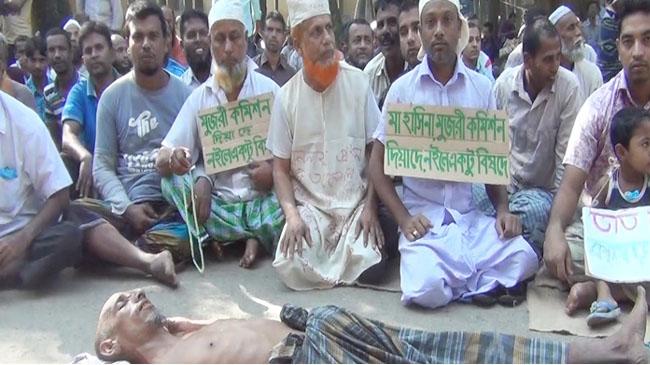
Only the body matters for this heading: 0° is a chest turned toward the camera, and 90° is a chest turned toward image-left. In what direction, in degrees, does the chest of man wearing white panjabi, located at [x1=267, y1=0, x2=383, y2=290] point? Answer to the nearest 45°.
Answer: approximately 0°

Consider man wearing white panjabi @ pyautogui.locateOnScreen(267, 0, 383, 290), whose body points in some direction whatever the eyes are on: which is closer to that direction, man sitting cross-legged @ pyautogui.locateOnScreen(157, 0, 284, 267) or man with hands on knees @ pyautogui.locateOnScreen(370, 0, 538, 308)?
the man with hands on knees

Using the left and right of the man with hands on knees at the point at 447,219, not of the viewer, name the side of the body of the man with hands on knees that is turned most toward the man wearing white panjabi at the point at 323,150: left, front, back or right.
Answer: right

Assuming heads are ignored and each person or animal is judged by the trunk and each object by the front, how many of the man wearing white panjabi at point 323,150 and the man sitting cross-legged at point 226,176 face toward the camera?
2

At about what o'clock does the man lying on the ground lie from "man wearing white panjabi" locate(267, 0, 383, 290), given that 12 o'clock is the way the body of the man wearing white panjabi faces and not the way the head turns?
The man lying on the ground is roughly at 12 o'clock from the man wearing white panjabi.

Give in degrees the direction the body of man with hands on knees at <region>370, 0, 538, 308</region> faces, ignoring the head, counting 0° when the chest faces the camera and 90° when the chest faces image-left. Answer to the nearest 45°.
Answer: approximately 0°

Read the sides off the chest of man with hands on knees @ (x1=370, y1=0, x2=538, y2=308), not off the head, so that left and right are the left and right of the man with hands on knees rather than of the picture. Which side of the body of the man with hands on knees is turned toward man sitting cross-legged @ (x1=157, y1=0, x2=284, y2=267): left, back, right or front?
right

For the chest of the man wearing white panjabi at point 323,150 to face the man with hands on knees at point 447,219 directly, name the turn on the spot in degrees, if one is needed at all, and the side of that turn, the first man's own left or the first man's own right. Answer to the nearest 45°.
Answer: approximately 45° to the first man's own left
